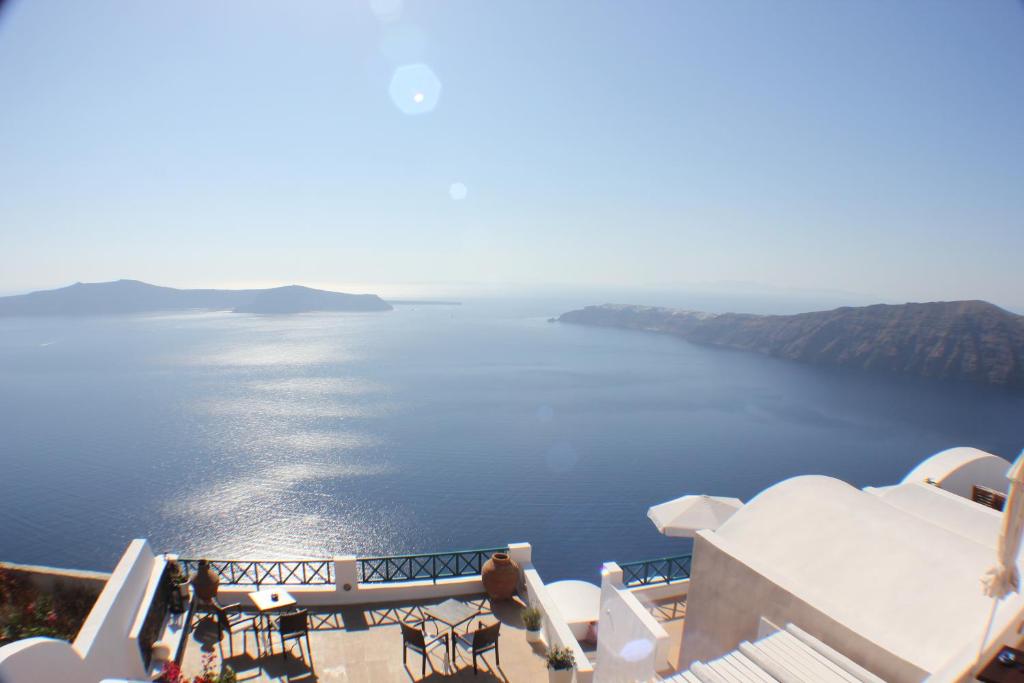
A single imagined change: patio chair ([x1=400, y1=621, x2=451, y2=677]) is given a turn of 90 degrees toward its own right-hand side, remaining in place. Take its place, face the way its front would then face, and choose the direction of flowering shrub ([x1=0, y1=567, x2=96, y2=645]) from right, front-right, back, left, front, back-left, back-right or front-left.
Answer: back-right

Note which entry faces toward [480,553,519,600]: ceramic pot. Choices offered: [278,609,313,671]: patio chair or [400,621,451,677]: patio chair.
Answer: [400,621,451,677]: patio chair

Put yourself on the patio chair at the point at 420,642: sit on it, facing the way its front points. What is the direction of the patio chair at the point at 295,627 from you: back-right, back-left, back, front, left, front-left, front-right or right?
back-left

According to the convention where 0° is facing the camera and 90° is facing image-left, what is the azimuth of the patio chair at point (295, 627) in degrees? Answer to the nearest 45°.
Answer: approximately 135°

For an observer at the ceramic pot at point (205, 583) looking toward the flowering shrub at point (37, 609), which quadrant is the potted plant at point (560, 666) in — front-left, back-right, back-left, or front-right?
back-left

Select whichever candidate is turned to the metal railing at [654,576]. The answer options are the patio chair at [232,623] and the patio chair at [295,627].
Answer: the patio chair at [232,623]

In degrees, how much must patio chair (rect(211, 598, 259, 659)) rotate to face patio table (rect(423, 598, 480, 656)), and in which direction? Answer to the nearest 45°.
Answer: approximately 45° to its right

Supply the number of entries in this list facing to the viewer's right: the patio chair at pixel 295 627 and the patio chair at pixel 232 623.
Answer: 1

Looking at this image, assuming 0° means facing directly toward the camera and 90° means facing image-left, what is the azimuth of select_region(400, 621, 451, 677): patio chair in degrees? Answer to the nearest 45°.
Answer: approximately 225°

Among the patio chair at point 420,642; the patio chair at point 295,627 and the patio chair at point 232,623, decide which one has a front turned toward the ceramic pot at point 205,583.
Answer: the patio chair at point 295,627

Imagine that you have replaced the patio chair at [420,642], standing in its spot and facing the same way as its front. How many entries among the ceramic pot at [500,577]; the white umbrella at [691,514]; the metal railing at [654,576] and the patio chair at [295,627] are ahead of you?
3

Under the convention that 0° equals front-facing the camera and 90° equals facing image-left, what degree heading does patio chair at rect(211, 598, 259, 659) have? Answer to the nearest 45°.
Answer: approximately 270°

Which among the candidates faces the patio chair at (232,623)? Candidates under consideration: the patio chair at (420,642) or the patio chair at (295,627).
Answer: the patio chair at (295,627)

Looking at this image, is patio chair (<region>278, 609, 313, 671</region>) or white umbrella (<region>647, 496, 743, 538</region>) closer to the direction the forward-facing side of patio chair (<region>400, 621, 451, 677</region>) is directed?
the white umbrella
